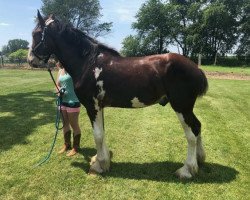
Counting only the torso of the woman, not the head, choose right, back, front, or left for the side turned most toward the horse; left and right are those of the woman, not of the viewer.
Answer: left

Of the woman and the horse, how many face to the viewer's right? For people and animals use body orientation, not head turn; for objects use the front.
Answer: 0

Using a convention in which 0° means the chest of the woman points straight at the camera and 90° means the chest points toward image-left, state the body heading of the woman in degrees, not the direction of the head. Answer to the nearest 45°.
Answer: approximately 45°

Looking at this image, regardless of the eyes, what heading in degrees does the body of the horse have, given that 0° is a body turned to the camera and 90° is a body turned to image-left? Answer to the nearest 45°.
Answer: approximately 90°
